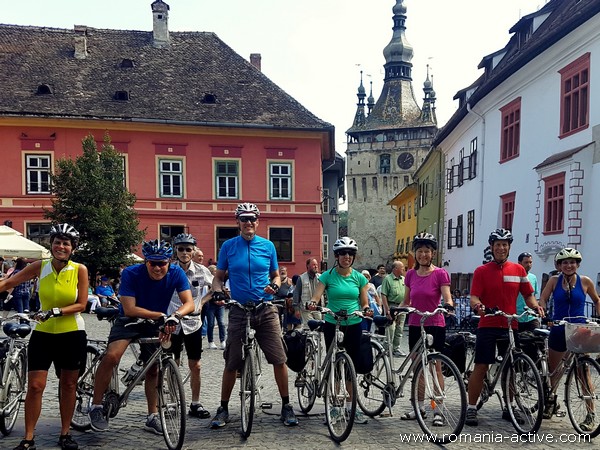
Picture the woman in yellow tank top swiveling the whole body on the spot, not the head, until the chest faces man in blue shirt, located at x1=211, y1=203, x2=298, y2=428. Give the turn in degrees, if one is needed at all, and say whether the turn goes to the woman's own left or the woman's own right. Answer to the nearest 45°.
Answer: approximately 90° to the woman's own left

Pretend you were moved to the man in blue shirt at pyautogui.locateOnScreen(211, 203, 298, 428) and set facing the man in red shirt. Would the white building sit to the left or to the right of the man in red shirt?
left

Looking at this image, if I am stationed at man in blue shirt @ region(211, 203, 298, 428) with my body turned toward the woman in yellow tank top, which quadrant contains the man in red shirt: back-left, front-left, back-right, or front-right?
back-left

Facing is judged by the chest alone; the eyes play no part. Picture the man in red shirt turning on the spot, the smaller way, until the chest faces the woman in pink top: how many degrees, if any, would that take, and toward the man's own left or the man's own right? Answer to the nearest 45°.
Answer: approximately 90° to the man's own right

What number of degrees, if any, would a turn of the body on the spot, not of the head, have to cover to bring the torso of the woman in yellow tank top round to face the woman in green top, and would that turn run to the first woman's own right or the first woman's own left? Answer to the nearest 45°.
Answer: approximately 90° to the first woman's own left

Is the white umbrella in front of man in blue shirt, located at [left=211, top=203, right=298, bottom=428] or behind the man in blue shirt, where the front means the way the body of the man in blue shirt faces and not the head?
behind

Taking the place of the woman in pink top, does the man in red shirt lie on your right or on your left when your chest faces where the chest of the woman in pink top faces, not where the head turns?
on your left

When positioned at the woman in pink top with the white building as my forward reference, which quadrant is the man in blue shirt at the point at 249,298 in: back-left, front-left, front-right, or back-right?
back-left

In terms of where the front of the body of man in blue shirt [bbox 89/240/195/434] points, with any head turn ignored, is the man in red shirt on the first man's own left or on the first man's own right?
on the first man's own left

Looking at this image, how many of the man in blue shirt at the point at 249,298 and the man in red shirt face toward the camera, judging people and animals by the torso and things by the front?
2

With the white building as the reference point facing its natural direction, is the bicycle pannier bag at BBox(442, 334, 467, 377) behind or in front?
in front

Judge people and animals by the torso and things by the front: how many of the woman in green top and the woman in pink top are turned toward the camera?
2
